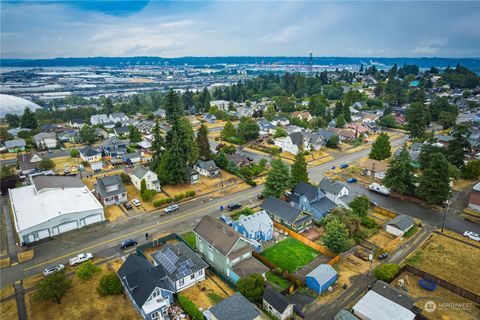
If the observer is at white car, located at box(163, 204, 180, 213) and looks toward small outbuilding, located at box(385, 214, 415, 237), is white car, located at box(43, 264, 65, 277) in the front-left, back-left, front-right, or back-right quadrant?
back-right

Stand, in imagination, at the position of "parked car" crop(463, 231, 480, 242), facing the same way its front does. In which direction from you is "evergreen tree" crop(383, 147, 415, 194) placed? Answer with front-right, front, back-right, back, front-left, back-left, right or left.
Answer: front

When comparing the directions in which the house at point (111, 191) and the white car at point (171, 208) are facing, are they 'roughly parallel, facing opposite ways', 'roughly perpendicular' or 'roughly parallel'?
roughly perpendicular

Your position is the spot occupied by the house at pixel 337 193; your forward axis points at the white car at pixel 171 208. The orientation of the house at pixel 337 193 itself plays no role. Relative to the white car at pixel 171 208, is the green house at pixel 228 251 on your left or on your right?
left

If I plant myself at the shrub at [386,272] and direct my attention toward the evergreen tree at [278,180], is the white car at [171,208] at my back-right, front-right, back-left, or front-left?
front-left

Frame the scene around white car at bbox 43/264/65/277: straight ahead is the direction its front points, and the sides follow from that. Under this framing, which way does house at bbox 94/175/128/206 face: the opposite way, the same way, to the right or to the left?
to the right

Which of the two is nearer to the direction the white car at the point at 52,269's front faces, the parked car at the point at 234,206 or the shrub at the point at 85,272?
the parked car

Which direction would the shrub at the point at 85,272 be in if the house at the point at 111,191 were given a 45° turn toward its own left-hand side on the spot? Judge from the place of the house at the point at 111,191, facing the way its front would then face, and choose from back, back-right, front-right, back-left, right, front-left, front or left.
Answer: right

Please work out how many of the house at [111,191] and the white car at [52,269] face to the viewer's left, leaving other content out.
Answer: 0

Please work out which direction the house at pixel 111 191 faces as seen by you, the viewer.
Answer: facing the viewer and to the right of the viewer

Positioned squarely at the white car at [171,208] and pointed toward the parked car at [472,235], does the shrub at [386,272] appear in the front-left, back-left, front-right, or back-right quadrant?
front-right

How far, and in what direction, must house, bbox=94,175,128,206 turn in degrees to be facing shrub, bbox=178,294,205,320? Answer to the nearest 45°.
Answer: approximately 45° to its right

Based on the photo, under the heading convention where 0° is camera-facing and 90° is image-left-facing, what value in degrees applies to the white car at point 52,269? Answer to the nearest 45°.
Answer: approximately 225°
